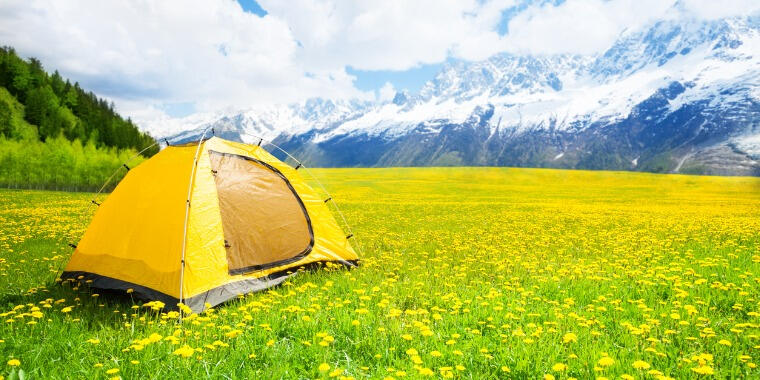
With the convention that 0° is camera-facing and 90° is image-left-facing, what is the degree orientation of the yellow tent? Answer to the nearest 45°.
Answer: approximately 315°
